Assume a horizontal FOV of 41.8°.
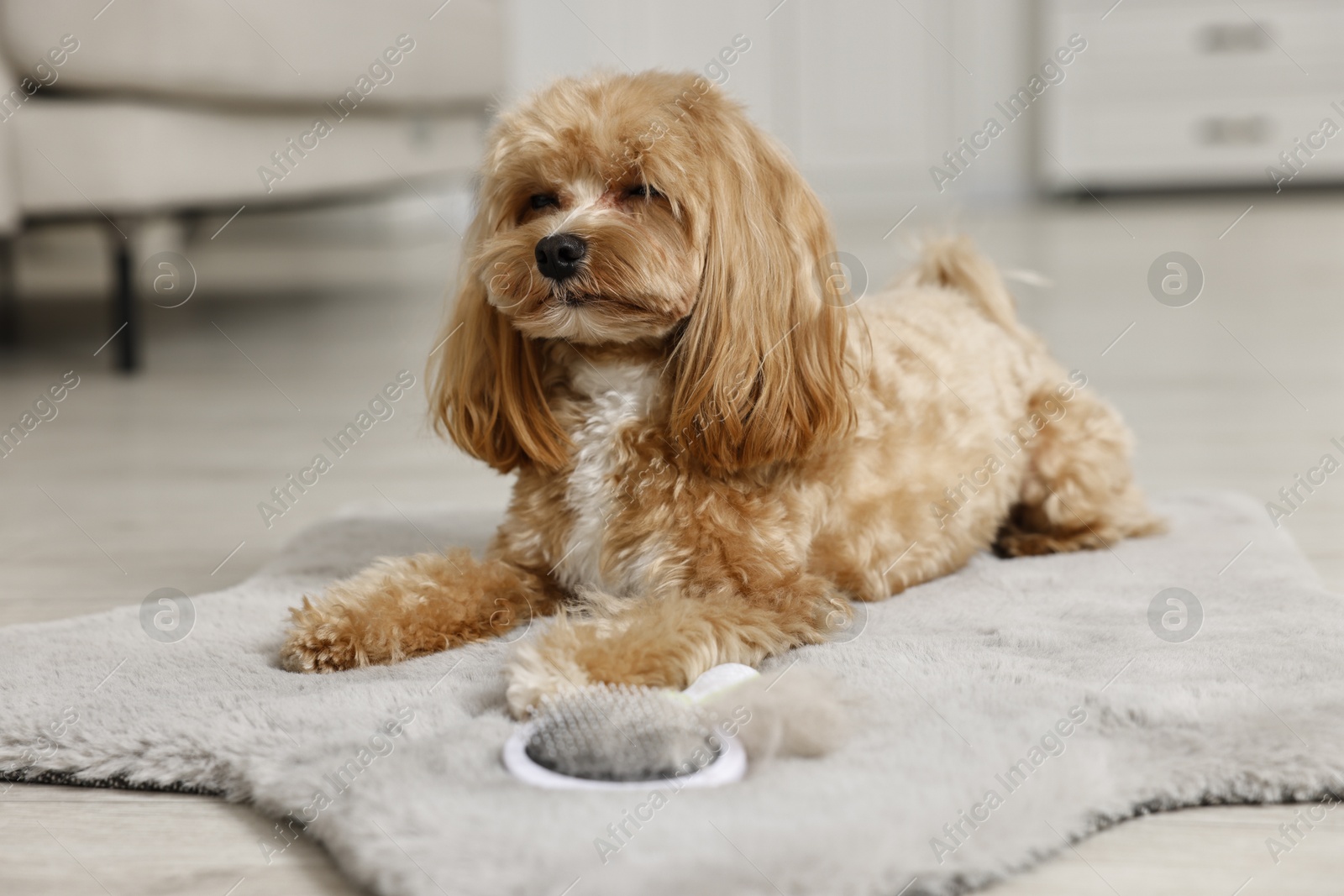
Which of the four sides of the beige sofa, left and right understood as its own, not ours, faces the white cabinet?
left

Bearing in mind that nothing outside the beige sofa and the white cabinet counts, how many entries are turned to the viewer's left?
0

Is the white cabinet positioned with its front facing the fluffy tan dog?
yes

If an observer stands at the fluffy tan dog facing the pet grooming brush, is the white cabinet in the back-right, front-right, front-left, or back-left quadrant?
back-left

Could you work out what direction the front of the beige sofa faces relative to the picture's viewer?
facing the viewer and to the right of the viewer

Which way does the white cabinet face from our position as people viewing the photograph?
facing the viewer

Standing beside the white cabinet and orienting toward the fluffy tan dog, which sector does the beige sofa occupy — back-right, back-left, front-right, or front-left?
front-right

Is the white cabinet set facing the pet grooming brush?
yes

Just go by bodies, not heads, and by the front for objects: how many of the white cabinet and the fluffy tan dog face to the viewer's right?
0

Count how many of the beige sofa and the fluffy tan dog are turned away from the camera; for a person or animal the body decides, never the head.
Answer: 0

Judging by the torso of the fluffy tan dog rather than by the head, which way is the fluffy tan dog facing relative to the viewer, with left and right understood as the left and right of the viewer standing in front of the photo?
facing the viewer and to the left of the viewer

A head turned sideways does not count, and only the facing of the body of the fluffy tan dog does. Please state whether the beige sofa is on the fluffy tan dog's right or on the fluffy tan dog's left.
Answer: on the fluffy tan dog's right

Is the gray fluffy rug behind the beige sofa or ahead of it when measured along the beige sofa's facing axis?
ahead
